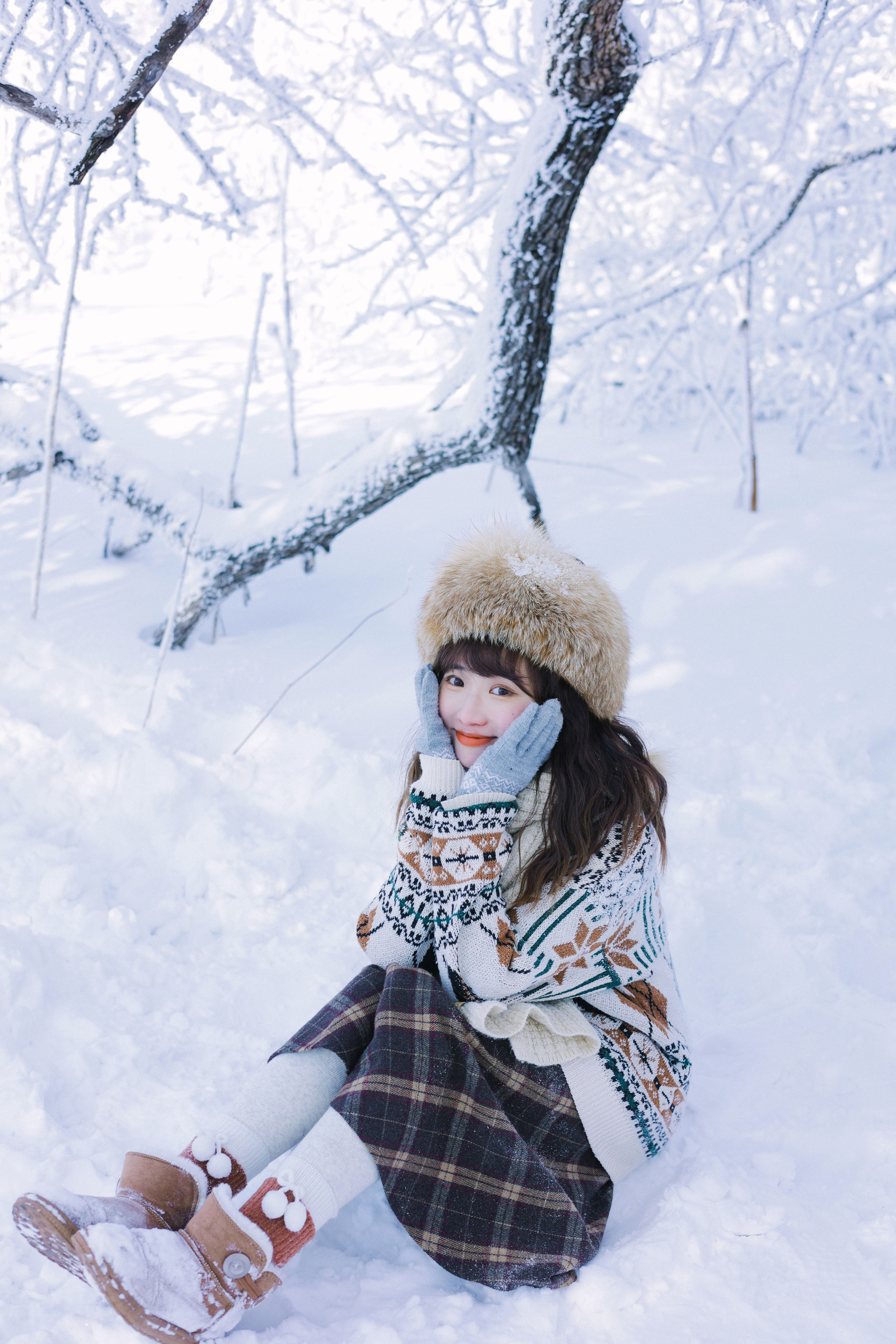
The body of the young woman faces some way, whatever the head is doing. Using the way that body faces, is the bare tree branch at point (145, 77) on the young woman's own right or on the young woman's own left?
on the young woman's own right

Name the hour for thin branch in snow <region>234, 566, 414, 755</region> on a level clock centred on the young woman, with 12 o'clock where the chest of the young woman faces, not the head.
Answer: The thin branch in snow is roughly at 4 o'clock from the young woman.

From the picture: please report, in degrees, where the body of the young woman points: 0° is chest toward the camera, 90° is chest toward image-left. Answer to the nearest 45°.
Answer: approximately 45°

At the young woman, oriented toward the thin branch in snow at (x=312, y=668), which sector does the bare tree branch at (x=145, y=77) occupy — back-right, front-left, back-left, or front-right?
front-left

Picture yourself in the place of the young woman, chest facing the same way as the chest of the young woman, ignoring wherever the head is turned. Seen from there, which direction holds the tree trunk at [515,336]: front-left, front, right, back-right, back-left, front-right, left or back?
back-right
